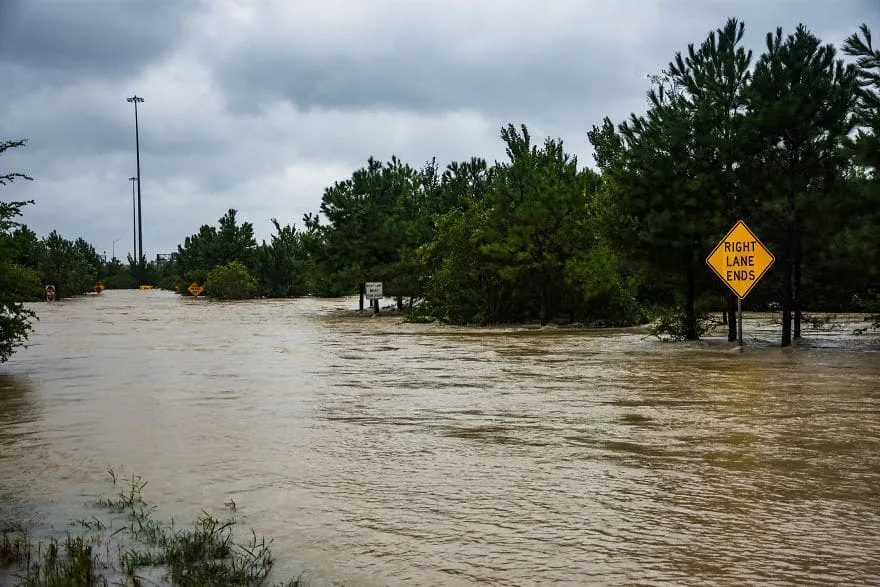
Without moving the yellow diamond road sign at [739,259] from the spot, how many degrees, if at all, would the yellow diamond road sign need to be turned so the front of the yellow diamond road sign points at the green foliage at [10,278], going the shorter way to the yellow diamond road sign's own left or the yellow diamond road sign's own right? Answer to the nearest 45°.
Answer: approximately 45° to the yellow diamond road sign's own right

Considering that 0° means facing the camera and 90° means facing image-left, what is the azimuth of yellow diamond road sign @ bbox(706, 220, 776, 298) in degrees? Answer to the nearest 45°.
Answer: approximately 0°

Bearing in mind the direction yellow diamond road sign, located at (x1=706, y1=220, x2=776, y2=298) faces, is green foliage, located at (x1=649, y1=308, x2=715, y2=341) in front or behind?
behind
